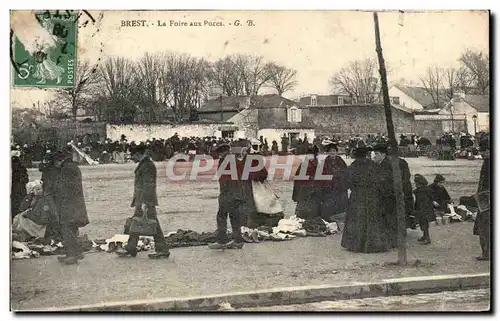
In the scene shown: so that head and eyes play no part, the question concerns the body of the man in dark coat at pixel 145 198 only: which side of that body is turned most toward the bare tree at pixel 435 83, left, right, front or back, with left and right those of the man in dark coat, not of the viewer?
back

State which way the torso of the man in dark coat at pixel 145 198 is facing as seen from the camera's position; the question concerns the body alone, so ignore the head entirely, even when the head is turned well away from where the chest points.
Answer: to the viewer's left

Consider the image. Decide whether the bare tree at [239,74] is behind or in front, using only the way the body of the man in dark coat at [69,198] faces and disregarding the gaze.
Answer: behind

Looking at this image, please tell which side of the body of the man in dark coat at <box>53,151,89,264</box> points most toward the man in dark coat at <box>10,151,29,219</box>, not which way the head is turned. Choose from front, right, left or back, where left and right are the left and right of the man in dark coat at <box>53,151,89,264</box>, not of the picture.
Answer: front

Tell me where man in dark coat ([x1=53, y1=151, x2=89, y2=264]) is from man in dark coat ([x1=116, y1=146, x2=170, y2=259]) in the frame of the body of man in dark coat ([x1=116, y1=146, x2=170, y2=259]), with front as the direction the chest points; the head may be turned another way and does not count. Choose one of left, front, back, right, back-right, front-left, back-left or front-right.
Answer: front

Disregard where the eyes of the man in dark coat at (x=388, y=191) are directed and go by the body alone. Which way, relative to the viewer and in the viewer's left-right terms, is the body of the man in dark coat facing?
facing the viewer and to the left of the viewer
